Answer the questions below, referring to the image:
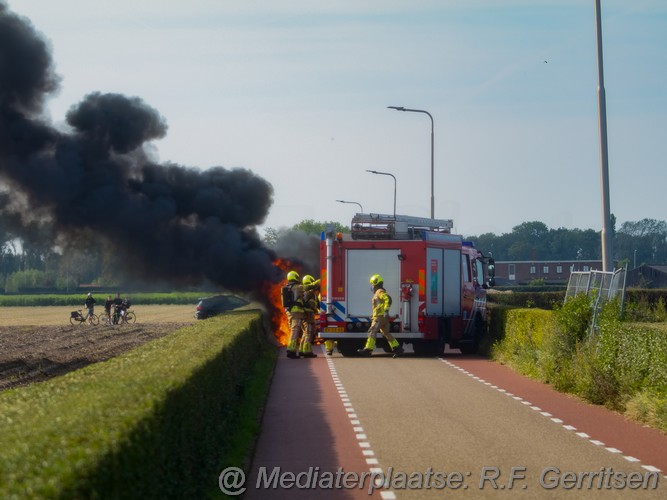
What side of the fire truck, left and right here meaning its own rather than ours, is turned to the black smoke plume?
left

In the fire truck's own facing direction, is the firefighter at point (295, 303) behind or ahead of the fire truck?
behind

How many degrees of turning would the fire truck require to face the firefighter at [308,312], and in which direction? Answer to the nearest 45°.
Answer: approximately 135° to its left

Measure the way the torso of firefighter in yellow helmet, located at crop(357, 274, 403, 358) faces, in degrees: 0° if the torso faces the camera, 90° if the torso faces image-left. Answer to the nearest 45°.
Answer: approximately 90°

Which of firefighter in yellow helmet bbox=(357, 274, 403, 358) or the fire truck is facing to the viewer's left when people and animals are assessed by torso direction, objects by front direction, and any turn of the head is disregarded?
the firefighter in yellow helmet

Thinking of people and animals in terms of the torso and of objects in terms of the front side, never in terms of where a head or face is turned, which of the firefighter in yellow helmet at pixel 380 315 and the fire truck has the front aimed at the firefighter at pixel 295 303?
the firefighter in yellow helmet

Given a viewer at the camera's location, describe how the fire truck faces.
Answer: facing away from the viewer and to the right of the viewer

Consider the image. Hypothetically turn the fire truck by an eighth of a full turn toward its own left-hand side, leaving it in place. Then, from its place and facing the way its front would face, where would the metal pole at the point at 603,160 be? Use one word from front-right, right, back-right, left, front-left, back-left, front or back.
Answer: back-right

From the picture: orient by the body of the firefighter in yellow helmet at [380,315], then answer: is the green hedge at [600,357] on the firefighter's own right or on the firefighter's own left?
on the firefighter's own left

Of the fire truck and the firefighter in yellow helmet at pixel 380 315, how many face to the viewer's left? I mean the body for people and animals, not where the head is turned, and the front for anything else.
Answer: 1
